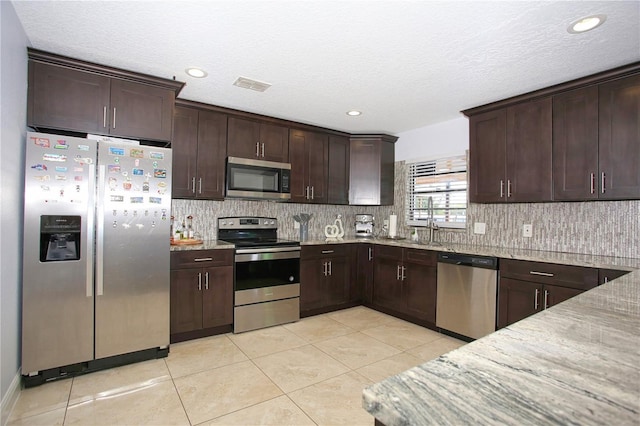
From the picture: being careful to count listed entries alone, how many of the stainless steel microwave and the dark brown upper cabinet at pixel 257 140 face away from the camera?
0

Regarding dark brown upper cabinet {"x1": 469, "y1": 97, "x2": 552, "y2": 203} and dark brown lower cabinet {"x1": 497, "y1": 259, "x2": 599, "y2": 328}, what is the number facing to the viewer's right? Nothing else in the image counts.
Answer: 0

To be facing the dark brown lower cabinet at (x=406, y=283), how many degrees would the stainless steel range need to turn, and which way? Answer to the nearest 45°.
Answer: approximately 45° to its left

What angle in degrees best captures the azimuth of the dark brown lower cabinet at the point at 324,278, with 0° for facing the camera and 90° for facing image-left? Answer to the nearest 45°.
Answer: approximately 315°

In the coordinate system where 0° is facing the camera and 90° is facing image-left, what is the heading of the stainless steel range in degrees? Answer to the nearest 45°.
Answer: approximately 315°

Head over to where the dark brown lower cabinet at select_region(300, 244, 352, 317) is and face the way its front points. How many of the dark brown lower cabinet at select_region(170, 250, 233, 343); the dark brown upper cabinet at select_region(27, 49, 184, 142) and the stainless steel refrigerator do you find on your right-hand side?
3

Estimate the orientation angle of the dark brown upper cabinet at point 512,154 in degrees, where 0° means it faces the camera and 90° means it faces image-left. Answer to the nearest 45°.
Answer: approximately 45°

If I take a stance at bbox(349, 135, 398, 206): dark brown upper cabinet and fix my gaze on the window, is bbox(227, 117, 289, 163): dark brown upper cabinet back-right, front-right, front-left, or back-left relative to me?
back-right

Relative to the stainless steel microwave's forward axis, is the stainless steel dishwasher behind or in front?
in front
